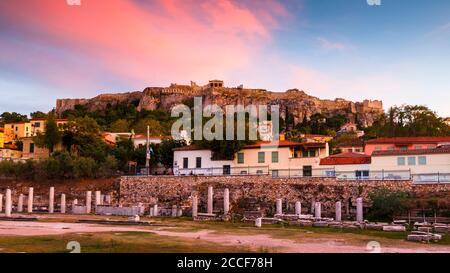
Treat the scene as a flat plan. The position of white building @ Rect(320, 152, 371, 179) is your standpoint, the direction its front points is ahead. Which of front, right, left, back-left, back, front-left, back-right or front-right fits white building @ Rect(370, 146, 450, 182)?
left

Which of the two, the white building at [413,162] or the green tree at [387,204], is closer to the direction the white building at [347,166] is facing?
the green tree

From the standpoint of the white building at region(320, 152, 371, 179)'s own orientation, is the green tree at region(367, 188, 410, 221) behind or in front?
in front

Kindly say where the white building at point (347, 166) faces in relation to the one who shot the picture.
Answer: facing the viewer

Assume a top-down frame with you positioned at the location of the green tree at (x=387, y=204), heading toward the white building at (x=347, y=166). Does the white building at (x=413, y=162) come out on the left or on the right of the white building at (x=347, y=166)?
right
